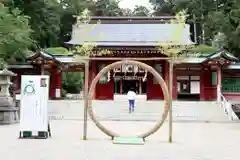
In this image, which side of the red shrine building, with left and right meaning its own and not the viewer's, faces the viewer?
front

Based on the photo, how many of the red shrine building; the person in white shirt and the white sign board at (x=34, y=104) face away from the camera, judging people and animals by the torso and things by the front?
1

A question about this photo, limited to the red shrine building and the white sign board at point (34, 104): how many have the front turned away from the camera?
0

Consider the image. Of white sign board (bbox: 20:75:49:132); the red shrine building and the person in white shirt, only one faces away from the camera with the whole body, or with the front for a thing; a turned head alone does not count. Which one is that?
the person in white shirt

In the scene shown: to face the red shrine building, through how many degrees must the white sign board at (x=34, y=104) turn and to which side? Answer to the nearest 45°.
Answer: approximately 135° to its left

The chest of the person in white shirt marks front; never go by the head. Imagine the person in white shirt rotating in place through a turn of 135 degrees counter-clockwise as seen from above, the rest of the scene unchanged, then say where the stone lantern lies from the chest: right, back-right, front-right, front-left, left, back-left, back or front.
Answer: front

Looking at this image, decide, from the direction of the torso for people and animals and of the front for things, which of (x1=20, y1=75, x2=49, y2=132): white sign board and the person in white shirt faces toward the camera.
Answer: the white sign board

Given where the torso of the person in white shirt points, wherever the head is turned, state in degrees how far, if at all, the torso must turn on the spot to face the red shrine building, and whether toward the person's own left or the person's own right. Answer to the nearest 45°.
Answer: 0° — they already face it

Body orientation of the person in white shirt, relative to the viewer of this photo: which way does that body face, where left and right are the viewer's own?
facing away from the viewer

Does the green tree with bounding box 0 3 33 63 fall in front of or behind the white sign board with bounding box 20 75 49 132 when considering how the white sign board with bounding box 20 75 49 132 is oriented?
behind

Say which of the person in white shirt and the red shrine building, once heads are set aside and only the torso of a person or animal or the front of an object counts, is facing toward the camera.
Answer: the red shrine building

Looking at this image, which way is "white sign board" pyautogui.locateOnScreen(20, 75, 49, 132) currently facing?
toward the camera

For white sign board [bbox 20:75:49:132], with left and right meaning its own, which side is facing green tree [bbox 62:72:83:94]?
back
